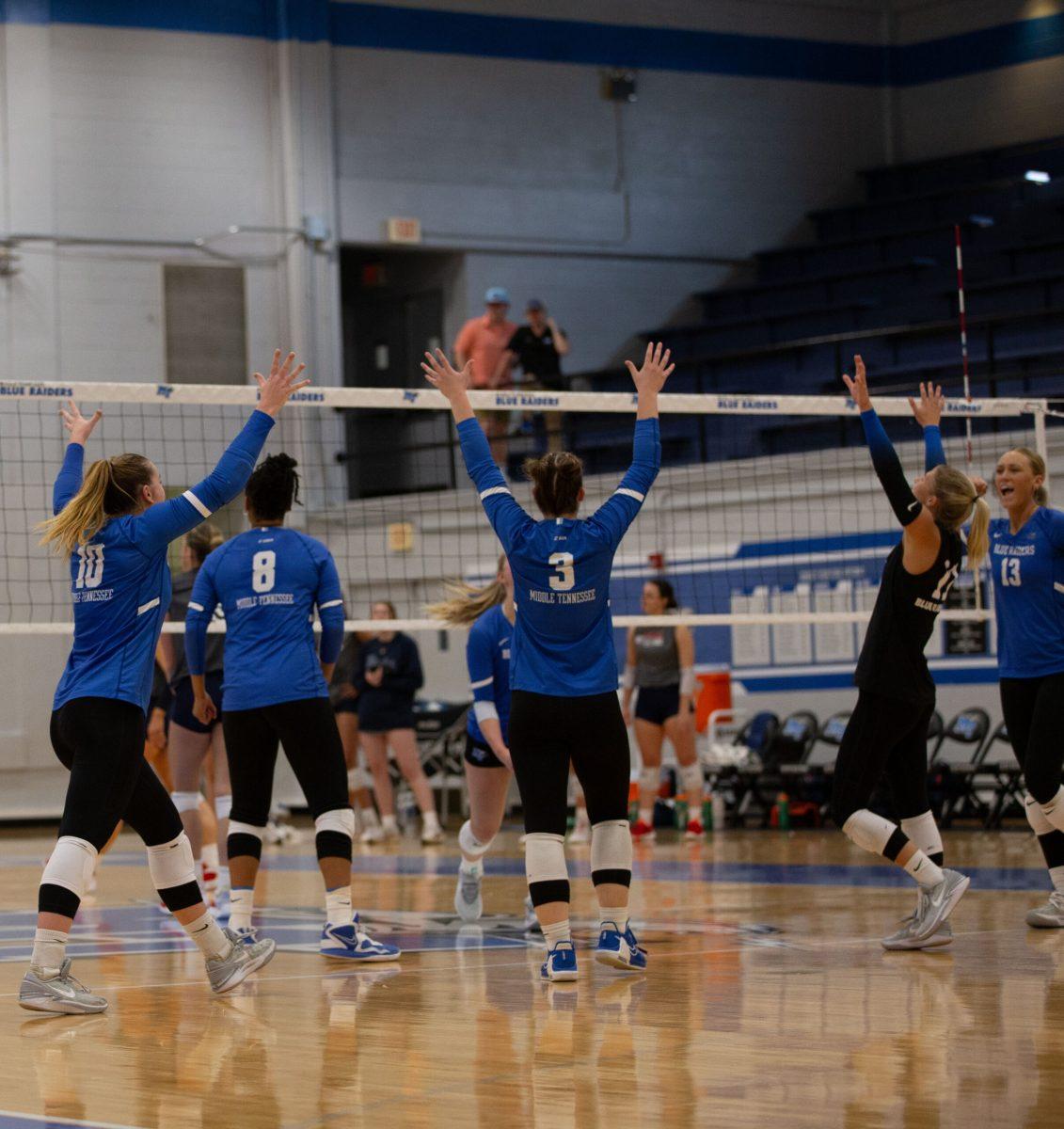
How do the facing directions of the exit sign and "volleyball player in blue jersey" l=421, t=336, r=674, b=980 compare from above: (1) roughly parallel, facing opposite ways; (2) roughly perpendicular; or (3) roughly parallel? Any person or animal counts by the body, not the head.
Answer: roughly parallel, facing opposite ways

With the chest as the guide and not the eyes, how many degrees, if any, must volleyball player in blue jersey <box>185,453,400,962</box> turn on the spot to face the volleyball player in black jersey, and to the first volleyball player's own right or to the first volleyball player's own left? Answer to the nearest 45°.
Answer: approximately 90° to the first volleyball player's own right

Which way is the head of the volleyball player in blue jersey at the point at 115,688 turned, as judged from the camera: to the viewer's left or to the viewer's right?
to the viewer's right

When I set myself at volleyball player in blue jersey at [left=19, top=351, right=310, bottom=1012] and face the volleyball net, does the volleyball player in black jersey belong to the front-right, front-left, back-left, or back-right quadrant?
front-right

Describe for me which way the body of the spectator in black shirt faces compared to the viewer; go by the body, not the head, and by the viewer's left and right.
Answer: facing the viewer

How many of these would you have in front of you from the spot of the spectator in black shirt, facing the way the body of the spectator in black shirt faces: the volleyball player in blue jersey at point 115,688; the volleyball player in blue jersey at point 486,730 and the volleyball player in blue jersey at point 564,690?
3

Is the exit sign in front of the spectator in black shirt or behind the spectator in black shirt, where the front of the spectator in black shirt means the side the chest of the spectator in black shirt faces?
behind

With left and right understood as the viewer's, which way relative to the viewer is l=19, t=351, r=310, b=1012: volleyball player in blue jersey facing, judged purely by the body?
facing away from the viewer and to the right of the viewer

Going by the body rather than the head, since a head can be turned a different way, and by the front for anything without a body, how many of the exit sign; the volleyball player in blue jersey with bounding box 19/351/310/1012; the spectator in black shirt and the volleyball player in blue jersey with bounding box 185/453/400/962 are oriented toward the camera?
2

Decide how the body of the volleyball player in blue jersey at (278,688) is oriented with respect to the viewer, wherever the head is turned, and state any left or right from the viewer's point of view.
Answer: facing away from the viewer

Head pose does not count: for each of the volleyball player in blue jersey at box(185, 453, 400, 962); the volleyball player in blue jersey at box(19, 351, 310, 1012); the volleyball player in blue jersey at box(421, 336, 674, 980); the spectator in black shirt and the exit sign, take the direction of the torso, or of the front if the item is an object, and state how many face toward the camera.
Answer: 2

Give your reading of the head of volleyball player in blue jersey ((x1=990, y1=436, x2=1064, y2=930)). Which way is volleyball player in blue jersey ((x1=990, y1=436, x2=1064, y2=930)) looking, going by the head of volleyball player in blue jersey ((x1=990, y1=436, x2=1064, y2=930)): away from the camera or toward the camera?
toward the camera

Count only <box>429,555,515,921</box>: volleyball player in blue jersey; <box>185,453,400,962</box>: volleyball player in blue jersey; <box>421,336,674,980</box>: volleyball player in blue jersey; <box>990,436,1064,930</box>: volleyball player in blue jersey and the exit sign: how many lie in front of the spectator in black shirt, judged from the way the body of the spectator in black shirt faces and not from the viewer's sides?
4

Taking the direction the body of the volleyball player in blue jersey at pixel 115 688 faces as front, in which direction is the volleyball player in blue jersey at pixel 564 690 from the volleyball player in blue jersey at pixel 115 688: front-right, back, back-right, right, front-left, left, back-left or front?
front-right

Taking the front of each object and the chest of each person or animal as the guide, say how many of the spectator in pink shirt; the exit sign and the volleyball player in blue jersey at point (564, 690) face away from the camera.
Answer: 1

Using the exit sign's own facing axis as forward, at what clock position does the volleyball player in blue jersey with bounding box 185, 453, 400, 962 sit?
The volleyball player in blue jersey is roughly at 12 o'clock from the exit sign.

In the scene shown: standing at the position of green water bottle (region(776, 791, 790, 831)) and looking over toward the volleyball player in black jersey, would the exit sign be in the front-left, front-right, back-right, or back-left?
back-right

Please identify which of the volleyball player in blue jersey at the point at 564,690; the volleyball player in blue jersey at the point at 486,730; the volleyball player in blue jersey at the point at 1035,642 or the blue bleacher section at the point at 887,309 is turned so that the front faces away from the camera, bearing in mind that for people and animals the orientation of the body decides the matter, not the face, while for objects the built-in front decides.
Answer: the volleyball player in blue jersey at the point at 564,690
